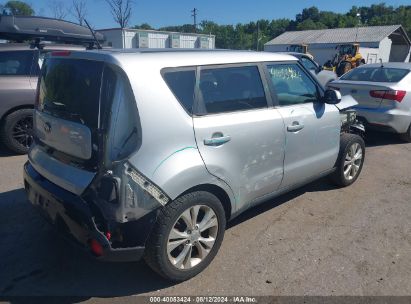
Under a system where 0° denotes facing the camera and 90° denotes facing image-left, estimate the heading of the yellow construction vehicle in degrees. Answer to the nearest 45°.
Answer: approximately 45°

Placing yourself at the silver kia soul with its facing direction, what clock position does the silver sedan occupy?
The silver sedan is roughly at 12 o'clock from the silver kia soul.

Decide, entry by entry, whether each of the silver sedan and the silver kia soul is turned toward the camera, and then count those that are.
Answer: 0

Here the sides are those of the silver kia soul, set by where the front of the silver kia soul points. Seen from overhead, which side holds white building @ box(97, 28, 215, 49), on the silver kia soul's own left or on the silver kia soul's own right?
on the silver kia soul's own left

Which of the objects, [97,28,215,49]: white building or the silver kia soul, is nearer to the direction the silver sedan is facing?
the white building

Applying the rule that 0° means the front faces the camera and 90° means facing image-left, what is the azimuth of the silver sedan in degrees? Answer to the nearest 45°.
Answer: approximately 225°

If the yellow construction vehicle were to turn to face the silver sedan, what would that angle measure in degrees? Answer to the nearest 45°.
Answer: approximately 45° to its left

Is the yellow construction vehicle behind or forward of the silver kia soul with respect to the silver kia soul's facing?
forward

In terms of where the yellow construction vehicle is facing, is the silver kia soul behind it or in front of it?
in front

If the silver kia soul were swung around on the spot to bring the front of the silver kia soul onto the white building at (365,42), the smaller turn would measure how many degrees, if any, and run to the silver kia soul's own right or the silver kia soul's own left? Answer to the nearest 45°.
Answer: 0° — it already faces it

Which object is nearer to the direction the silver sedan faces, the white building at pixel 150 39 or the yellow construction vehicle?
the yellow construction vehicle

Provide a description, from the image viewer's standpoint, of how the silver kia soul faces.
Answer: facing away from the viewer and to the right of the viewer

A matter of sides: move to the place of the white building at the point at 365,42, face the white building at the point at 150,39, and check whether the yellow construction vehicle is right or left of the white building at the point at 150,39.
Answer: left

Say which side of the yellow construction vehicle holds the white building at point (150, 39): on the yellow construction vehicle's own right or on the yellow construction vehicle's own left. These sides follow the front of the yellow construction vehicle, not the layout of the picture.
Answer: on the yellow construction vehicle's own right
